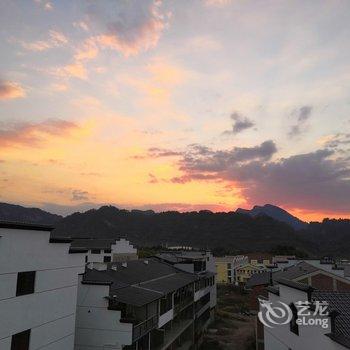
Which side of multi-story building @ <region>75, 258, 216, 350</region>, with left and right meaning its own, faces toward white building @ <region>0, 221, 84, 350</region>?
right

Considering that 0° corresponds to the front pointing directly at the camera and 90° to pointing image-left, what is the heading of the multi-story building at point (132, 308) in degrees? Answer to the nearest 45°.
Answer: approximately 315°

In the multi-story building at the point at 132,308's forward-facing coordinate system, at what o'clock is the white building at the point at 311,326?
The white building is roughly at 12 o'clock from the multi-story building.
